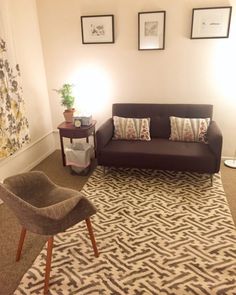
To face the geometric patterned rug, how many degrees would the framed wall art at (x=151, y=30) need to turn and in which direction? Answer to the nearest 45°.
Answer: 0° — it already faces it

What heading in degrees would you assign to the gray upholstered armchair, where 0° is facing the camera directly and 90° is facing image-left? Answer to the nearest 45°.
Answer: approximately 315°

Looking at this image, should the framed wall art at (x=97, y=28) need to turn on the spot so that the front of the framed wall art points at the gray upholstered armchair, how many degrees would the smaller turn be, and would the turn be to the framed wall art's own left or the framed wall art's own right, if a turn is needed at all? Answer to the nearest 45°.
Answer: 0° — it already faces it

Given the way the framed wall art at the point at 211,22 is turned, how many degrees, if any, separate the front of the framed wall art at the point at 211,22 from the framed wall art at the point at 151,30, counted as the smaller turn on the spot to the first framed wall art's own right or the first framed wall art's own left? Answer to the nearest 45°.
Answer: approximately 90° to the first framed wall art's own right

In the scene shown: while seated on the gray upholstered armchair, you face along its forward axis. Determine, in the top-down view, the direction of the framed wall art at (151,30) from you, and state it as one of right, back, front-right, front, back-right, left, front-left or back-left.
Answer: left

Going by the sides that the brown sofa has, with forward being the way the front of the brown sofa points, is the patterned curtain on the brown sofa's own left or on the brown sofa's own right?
on the brown sofa's own right

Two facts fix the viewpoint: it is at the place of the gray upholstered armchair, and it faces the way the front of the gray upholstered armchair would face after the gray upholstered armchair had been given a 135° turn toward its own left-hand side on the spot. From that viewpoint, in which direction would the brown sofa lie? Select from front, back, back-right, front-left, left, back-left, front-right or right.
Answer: front-right

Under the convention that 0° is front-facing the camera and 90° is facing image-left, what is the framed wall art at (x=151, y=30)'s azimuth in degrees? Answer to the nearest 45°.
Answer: approximately 0°

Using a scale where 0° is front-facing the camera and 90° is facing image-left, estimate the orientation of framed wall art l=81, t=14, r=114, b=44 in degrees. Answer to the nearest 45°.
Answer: approximately 0°
